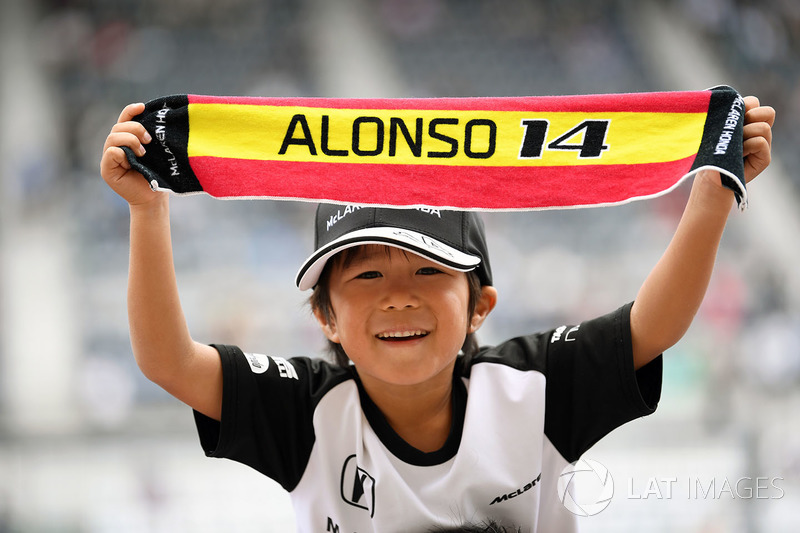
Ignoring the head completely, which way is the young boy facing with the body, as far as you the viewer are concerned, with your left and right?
facing the viewer
